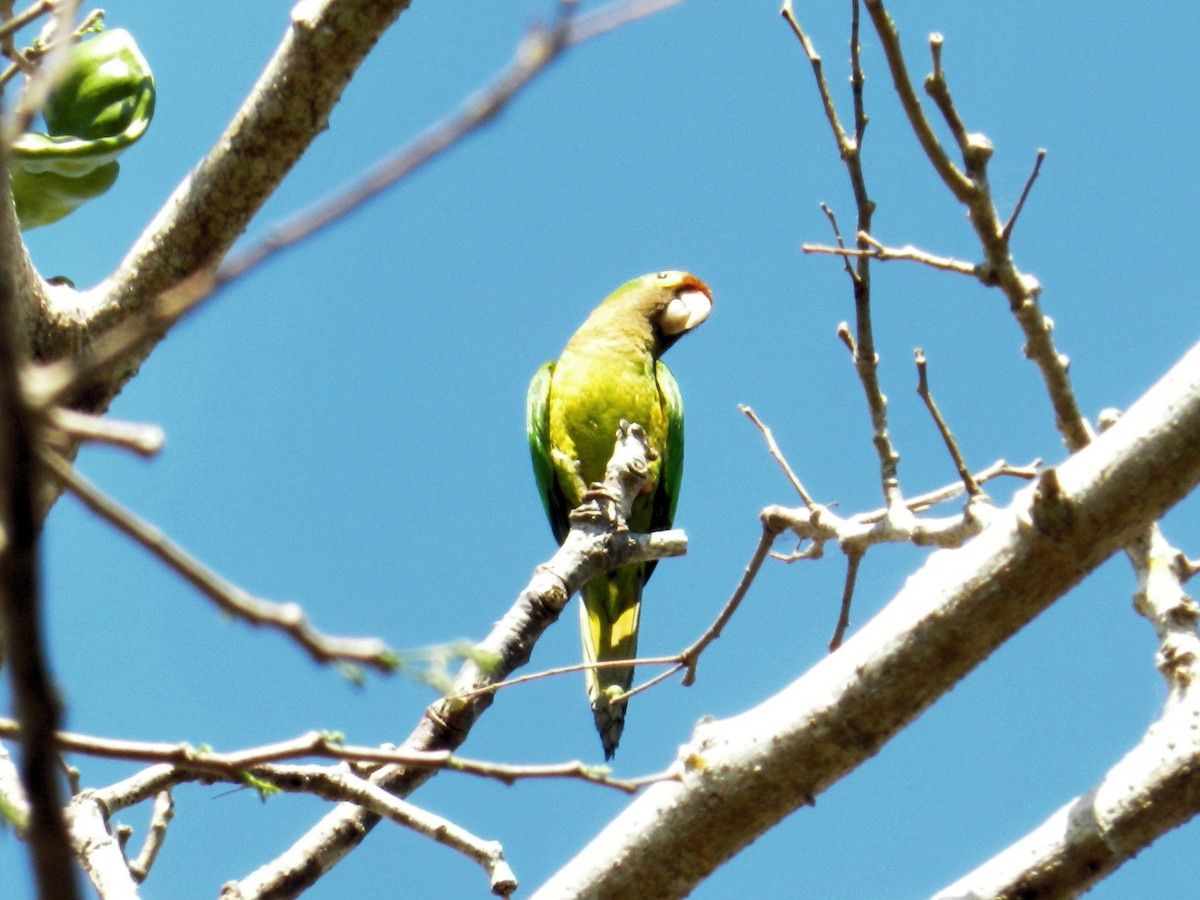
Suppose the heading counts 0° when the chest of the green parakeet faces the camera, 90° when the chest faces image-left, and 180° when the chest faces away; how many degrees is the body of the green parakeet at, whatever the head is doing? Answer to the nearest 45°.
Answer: approximately 0°
